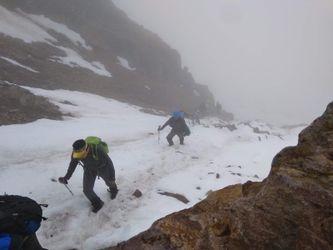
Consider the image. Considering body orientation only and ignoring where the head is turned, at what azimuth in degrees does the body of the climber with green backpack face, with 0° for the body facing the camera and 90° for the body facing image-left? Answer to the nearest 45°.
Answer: approximately 45°

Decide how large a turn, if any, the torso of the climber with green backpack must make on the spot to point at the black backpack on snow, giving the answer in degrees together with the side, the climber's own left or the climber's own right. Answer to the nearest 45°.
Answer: approximately 45° to the climber's own left
